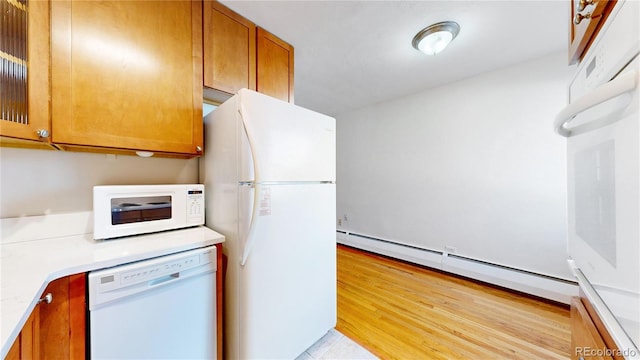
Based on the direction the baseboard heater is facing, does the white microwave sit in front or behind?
in front

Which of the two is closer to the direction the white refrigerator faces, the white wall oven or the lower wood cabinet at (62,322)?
the white wall oven

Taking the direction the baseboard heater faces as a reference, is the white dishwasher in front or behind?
in front

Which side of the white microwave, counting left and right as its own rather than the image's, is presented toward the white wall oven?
front

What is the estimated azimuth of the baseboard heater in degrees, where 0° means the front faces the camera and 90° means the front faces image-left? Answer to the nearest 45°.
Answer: approximately 45°

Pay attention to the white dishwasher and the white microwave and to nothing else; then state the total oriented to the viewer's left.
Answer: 0

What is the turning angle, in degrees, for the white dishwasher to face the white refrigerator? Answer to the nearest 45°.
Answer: approximately 45° to its left

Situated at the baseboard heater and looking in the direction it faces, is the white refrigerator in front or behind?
in front

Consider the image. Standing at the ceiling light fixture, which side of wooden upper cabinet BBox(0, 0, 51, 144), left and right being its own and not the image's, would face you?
front
